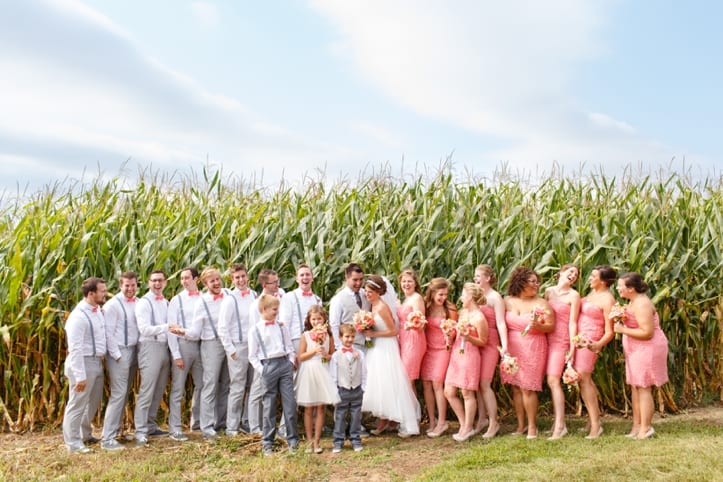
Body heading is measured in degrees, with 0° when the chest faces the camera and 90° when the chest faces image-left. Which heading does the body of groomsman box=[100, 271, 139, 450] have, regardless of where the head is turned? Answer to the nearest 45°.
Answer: approximately 315°

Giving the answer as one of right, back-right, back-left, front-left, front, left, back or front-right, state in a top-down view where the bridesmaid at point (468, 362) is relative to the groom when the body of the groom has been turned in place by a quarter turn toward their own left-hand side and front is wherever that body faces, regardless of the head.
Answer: front-right

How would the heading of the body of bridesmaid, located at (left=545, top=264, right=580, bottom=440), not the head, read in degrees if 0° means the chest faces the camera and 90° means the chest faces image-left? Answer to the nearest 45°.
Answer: approximately 45°

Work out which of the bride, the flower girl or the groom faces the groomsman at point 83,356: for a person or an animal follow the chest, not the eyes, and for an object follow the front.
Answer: the bride

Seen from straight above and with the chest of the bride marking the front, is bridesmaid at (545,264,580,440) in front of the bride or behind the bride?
behind

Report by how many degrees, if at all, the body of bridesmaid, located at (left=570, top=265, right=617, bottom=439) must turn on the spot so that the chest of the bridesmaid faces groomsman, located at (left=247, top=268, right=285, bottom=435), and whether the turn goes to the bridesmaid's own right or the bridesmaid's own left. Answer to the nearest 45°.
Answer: approximately 45° to the bridesmaid's own right

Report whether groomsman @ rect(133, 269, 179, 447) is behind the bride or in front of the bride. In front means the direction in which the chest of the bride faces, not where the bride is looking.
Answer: in front

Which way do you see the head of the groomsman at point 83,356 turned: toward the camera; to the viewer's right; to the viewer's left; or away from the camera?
to the viewer's right

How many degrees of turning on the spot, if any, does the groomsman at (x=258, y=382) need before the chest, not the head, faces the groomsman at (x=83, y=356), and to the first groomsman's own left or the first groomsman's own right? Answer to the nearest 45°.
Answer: approximately 135° to the first groomsman's own right

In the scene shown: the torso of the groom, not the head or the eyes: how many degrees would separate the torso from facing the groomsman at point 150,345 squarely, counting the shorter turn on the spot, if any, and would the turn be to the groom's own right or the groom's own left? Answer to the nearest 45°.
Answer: approximately 135° to the groom's own right
